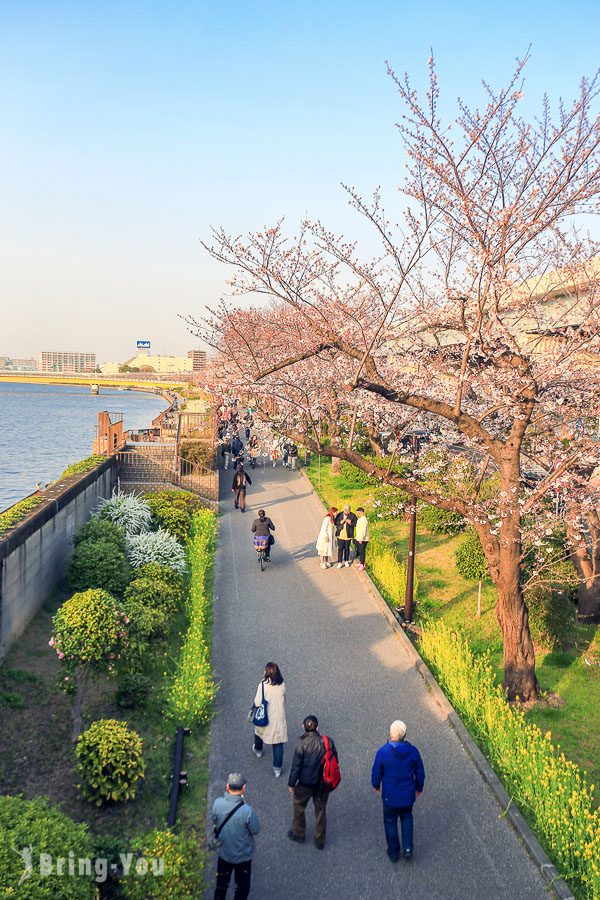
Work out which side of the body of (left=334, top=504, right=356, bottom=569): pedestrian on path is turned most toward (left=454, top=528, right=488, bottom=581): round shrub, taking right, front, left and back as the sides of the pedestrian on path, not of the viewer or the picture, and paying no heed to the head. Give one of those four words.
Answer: left

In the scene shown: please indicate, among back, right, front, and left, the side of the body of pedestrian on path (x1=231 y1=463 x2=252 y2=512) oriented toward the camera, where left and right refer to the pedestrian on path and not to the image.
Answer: back

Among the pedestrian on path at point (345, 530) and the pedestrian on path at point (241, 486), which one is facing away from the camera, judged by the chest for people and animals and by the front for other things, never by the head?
the pedestrian on path at point (241, 486)

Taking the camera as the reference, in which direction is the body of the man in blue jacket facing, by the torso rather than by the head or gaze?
away from the camera

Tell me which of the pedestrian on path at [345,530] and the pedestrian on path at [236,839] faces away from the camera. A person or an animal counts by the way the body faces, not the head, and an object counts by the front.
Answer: the pedestrian on path at [236,839]

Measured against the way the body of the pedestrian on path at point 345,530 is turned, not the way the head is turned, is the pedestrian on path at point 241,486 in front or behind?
behind

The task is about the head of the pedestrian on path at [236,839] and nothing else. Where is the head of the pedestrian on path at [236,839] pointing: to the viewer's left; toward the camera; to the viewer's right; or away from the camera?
away from the camera

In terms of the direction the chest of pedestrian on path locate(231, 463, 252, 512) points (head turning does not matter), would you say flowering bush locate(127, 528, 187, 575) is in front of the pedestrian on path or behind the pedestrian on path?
behind

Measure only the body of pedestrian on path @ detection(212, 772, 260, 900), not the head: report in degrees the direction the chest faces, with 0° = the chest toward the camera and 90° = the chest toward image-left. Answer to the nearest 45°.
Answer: approximately 180°

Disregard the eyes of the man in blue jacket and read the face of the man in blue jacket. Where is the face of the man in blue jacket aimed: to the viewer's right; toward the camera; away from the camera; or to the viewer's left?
away from the camera

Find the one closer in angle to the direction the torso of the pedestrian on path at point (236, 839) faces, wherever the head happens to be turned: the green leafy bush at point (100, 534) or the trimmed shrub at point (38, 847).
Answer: the green leafy bush

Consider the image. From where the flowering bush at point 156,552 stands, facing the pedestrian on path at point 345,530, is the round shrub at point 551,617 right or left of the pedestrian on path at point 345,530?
right

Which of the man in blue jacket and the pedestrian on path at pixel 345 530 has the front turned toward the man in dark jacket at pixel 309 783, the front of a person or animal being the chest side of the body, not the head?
the pedestrian on path

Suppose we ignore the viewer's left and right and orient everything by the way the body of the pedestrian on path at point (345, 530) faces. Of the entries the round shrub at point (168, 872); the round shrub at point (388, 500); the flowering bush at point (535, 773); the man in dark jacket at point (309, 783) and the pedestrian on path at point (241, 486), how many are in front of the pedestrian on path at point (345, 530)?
3

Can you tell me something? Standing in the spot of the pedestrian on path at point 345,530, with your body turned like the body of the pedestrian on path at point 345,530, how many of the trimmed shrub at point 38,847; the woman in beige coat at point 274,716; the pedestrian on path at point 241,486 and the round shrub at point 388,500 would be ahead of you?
2
